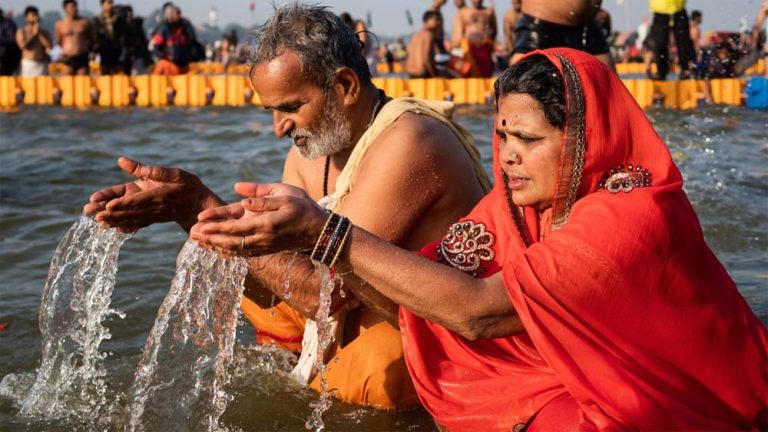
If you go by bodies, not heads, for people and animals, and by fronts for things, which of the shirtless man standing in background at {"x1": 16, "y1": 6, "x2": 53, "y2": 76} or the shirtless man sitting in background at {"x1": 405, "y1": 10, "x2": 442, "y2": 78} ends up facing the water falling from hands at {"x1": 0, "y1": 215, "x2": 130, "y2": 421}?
the shirtless man standing in background at {"x1": 16, "y1": 6, "x2": 53, "y2": 76}

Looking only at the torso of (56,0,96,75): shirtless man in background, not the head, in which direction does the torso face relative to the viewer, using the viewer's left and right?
facing the viewer

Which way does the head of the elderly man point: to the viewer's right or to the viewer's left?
to the viewer's left

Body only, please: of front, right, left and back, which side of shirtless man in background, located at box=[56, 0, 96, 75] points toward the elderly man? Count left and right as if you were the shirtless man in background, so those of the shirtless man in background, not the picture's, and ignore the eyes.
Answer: front

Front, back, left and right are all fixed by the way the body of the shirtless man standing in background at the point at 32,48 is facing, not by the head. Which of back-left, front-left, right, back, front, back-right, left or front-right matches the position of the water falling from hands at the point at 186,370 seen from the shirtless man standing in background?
front
